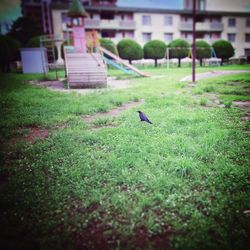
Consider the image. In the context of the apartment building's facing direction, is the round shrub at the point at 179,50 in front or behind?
in front

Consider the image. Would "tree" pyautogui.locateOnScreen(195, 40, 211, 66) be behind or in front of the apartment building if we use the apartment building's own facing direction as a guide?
in front

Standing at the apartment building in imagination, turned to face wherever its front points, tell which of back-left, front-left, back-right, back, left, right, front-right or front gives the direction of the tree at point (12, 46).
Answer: front-right

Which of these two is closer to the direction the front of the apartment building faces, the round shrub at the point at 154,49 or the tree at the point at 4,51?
the round shrub

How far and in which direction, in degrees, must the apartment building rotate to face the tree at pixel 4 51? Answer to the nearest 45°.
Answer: approximately 45° to its right

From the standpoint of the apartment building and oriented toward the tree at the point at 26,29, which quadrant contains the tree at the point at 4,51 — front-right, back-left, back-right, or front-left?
front-left

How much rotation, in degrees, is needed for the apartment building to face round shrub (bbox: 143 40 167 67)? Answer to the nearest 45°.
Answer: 0° — it already faces it

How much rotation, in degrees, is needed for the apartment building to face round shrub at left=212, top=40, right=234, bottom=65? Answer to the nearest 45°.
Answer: approximately 45° to its left

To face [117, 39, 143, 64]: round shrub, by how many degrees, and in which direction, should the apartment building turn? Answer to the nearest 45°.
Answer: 0° — it already faces it

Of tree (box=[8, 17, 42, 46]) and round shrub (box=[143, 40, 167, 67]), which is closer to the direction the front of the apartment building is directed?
the round shrub

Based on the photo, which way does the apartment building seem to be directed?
toward the camera
